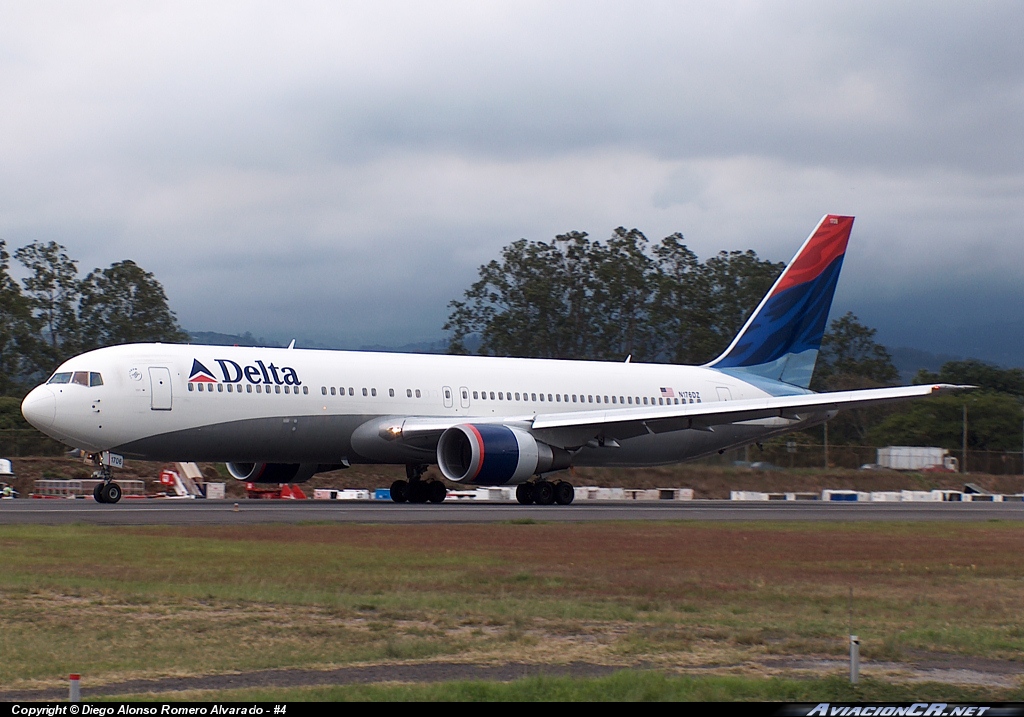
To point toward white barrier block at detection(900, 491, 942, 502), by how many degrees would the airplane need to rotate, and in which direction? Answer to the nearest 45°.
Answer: approximately 180°

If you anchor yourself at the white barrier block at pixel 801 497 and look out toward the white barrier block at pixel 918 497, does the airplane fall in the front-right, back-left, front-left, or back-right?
back-right

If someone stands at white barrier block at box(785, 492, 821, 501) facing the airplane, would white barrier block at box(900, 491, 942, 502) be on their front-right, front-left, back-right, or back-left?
back-left

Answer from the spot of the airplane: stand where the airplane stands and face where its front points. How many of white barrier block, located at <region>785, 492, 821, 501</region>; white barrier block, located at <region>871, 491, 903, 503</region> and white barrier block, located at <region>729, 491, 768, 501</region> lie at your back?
3

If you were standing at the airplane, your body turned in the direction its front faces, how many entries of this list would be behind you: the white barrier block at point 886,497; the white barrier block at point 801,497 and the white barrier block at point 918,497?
3

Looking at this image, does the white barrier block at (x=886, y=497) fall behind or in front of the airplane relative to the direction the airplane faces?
behind

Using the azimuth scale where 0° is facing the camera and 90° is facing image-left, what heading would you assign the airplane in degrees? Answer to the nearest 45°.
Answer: approximately 45°

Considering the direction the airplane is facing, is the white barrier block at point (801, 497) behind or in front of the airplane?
behind

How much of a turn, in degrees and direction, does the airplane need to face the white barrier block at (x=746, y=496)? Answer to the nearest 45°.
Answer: approximately 180°
